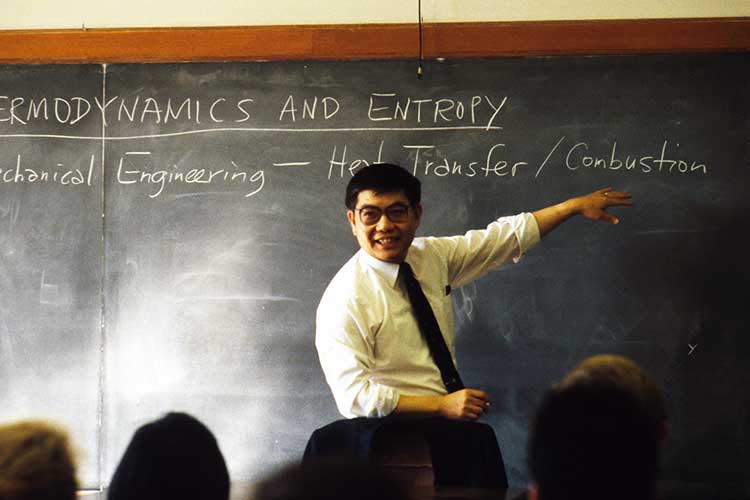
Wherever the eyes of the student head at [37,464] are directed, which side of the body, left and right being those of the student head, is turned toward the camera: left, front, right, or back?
back

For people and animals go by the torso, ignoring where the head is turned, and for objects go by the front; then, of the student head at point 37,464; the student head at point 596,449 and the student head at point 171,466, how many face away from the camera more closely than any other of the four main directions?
3

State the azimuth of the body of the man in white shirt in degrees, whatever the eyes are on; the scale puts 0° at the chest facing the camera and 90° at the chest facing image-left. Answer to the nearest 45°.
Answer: approximately 315°

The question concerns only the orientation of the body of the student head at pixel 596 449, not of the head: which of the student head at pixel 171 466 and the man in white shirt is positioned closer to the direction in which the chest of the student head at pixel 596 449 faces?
the man in white shirt

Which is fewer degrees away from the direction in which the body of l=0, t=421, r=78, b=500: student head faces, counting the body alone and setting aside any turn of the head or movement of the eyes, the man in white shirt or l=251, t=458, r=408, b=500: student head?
the man in white shirt

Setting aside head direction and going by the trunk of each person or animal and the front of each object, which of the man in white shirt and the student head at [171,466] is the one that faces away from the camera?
the student head

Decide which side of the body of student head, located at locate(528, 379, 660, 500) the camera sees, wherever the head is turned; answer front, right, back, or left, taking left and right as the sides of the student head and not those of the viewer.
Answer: back

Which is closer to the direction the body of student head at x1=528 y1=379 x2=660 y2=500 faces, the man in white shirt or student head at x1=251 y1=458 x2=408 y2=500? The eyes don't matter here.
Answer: the man in white shirt

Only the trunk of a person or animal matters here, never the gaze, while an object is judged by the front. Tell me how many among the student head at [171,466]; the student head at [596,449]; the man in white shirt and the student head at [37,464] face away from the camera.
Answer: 3

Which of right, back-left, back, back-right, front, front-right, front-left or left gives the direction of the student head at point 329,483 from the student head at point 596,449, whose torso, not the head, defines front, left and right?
back-left

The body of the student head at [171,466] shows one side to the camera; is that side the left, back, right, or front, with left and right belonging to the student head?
back
